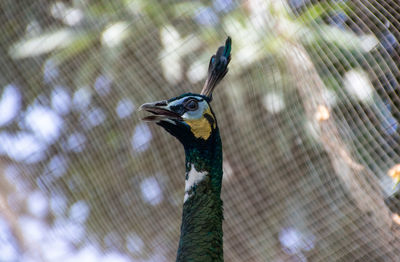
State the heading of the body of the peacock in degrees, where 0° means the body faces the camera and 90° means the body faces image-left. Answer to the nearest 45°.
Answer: approximately 90°
